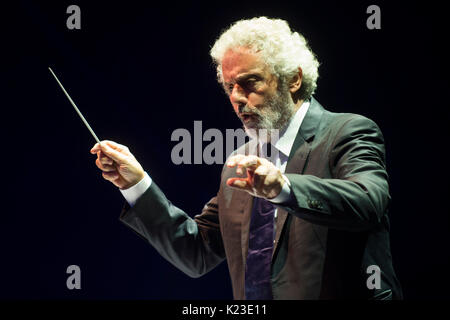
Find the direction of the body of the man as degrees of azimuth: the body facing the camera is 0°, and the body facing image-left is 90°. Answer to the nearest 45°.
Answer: approximately 45°
